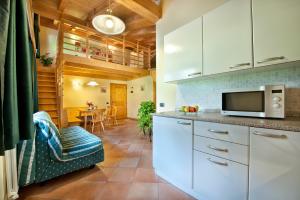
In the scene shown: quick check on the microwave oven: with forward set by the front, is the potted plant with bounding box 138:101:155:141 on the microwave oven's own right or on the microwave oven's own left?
on the microwave oven's own right

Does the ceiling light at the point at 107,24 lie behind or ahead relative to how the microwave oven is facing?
ahead

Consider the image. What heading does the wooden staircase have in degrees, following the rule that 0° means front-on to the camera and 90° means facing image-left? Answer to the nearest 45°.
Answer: approximately 0°

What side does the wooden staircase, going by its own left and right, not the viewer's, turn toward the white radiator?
front

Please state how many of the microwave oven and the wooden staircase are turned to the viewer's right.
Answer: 0

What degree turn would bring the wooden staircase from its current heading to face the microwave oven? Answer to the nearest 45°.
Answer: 0° — it already faces it

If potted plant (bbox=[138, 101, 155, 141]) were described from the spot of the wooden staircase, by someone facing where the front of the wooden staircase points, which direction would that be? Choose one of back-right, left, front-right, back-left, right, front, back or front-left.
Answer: front-left

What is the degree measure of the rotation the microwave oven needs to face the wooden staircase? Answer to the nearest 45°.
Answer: approximately 45° to its right

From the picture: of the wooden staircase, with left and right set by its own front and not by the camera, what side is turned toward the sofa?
front

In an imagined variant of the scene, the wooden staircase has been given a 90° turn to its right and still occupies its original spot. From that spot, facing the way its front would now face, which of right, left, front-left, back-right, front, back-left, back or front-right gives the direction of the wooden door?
back-right

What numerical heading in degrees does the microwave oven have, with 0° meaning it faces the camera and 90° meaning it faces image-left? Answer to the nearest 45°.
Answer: approximately 45°

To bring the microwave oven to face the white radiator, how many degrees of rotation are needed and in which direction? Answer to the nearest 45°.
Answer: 0° — it already faces it
